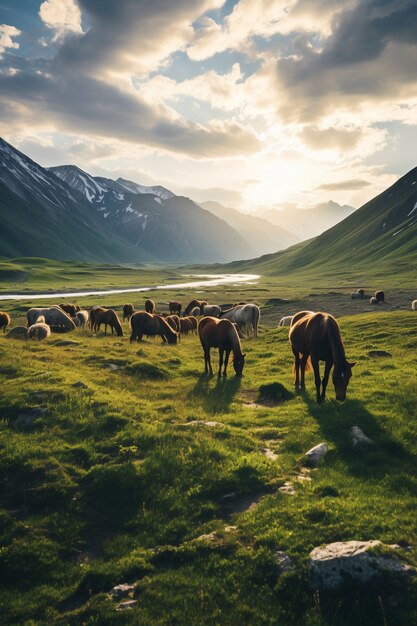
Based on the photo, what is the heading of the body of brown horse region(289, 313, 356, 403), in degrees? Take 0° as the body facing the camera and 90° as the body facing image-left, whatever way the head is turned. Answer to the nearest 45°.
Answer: approximately 315°

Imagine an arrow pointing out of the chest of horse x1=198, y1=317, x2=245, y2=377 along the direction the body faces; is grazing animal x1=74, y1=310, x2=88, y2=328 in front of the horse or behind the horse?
behind

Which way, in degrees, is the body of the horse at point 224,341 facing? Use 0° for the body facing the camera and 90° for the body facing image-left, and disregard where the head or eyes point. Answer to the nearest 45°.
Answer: approximately 315°

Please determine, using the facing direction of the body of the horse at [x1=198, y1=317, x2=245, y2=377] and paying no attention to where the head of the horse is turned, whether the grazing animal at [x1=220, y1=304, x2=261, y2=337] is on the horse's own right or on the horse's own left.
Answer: on the horse's own left

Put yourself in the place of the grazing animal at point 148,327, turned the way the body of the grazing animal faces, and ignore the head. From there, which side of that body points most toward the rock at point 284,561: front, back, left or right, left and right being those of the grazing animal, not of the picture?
right

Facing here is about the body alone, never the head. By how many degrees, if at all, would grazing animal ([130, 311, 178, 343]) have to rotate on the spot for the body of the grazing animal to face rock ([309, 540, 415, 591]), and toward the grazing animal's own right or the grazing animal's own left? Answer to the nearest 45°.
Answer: approximately 90° to the grazing animal's own right

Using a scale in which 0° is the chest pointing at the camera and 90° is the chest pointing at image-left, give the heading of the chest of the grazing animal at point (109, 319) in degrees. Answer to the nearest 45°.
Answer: approximately 315°

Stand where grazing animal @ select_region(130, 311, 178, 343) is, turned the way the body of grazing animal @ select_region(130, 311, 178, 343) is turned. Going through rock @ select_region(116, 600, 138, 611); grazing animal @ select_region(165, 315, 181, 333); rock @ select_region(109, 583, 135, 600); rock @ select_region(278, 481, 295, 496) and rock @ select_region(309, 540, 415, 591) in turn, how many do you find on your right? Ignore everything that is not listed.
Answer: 4

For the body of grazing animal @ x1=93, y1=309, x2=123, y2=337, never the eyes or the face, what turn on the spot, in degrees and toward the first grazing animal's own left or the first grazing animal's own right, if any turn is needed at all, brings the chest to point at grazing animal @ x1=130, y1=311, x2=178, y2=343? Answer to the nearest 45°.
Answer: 0° — it already faces it

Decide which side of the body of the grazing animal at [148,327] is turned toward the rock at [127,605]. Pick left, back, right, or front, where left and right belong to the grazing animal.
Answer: right

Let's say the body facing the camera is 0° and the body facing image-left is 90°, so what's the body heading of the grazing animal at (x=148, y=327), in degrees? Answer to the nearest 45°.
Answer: approximately 270°

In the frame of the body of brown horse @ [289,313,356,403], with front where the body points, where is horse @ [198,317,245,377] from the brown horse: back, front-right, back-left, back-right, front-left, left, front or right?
back
